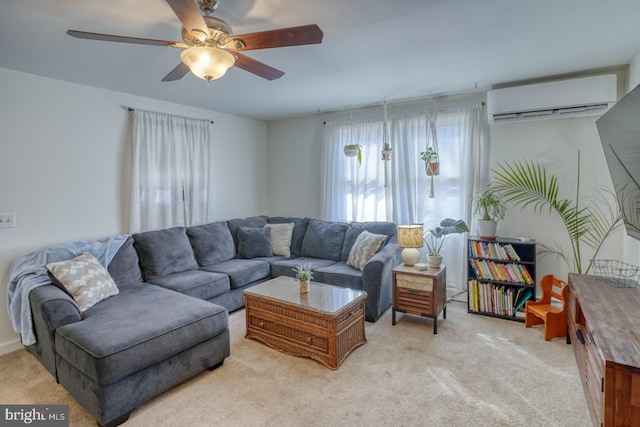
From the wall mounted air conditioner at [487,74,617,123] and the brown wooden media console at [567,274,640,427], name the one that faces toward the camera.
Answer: the wall mounted air conditioner

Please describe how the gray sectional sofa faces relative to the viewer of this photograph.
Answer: facing the viewer and to the right of the viewer

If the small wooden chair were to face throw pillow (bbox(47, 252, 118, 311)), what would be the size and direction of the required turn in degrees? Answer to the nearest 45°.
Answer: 0° — it already faces it

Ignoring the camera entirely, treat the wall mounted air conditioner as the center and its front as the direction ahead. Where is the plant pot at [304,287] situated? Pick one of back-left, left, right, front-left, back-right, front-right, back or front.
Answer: front-right

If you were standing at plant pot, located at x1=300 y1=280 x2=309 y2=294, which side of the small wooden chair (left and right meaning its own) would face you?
front

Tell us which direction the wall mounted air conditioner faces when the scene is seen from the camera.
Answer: facing the viewer

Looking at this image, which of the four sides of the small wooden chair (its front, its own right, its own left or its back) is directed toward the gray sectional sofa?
front

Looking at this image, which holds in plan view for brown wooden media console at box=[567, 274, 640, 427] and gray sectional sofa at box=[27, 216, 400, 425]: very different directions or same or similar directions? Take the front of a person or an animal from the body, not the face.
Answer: very different directions

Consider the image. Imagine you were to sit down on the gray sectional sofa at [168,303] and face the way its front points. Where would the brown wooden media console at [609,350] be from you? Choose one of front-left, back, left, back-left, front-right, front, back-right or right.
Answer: front

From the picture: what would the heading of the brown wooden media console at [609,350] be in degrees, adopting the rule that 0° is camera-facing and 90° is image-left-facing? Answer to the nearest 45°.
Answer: approximately 90°

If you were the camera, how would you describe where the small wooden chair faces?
facing the viewer and to the left of the viewer

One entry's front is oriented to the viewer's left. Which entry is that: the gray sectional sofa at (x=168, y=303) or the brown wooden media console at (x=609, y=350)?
the brown wooden media console

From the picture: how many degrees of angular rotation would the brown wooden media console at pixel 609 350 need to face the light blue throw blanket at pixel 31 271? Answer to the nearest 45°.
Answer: approximately 45° to its left

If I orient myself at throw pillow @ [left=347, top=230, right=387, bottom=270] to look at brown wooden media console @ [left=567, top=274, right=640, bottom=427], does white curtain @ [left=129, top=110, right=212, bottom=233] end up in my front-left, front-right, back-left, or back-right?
back-right

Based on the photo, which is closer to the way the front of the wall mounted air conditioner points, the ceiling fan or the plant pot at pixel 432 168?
the ceiling fan

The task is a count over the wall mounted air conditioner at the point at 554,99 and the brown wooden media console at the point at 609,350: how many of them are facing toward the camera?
1
